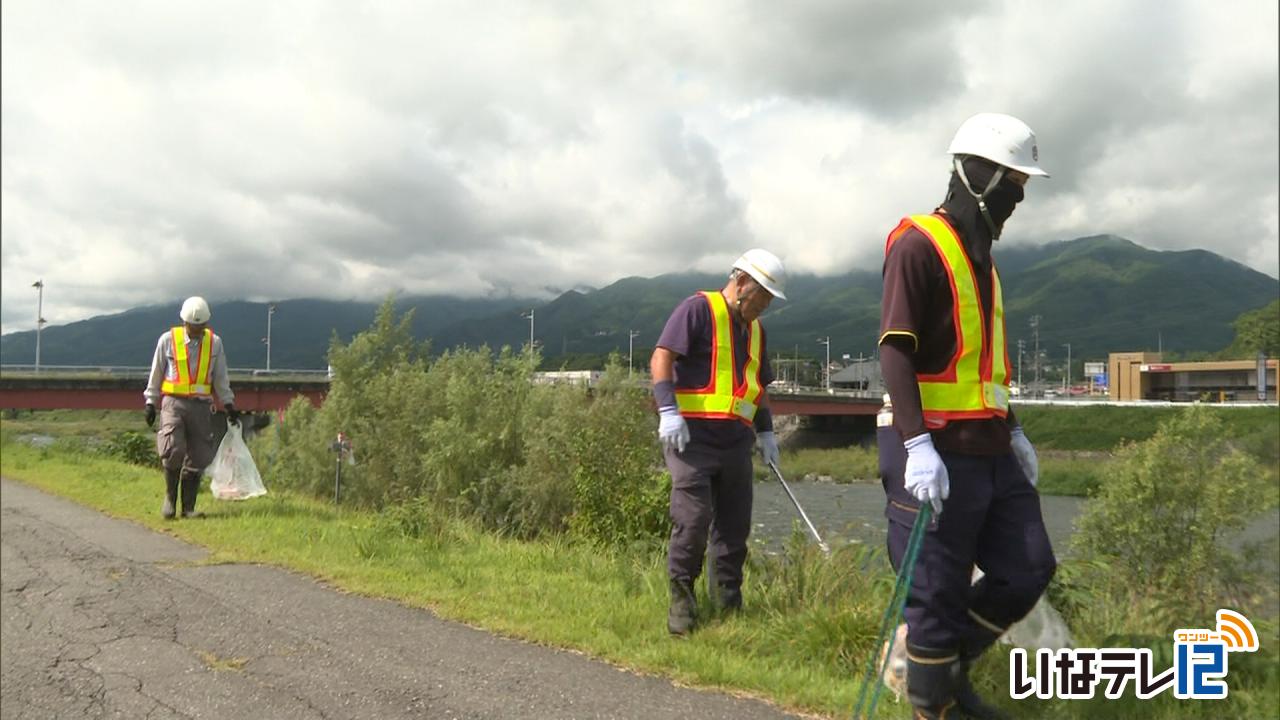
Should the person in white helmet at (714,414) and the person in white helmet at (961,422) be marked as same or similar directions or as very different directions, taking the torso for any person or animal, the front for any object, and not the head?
same or similar directions

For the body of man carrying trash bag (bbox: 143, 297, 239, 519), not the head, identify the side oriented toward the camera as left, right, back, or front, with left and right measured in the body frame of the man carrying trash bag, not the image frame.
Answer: front

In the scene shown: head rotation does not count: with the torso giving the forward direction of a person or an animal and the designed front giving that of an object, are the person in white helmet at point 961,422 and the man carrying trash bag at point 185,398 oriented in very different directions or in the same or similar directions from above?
same or similar directions

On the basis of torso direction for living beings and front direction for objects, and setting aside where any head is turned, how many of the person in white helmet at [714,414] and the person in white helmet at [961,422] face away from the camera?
0

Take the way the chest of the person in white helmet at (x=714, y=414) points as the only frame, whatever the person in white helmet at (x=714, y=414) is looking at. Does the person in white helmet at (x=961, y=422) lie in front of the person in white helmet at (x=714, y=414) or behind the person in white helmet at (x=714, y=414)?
in front

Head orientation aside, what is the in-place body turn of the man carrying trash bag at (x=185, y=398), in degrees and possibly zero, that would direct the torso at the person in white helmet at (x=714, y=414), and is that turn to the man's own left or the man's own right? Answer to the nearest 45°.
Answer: approximately 45° to the man's own left

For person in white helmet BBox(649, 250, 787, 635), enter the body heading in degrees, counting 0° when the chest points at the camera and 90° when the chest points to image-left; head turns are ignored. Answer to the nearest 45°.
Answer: approximately 315°

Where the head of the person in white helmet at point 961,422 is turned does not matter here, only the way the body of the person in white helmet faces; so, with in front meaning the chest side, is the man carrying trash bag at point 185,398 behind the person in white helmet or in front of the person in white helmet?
behind

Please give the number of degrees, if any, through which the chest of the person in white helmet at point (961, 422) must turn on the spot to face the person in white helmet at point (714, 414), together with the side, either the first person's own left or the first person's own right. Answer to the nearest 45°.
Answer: approximately 180°

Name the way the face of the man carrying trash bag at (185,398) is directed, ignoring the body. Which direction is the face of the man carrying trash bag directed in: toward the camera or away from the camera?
toward the camera

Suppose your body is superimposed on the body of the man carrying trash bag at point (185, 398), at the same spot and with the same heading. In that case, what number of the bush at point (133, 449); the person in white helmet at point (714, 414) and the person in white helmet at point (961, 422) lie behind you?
1

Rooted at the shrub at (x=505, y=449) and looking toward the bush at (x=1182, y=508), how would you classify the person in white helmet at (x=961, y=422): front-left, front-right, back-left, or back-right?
front-right

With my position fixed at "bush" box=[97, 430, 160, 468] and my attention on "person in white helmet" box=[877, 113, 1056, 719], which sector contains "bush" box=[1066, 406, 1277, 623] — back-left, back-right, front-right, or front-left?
front-left

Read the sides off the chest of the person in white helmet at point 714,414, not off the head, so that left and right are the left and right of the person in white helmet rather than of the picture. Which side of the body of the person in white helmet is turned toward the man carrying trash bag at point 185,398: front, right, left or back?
back

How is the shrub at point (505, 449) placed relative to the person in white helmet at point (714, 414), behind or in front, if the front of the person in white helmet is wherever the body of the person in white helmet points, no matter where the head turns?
behind

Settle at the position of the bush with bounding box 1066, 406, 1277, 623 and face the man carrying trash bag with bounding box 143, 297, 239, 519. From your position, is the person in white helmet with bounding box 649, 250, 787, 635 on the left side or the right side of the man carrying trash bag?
left
